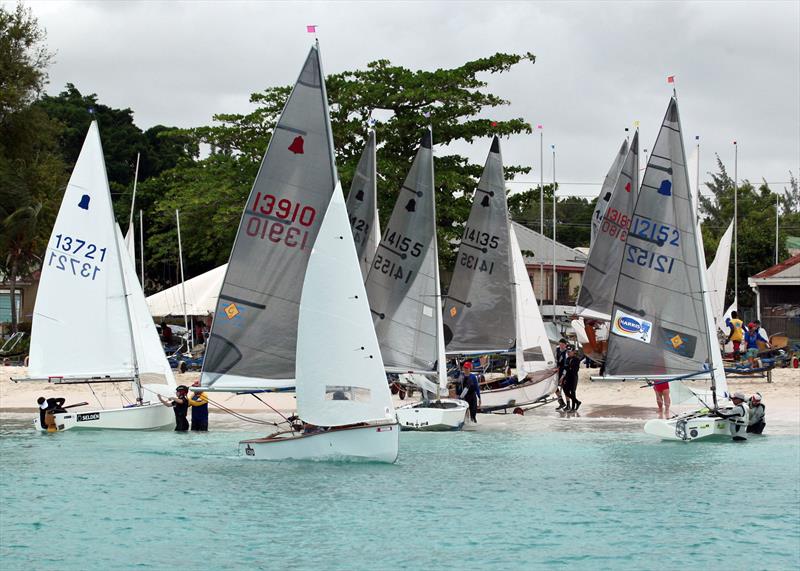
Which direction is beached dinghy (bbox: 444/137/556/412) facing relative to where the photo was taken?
to the viewer's right

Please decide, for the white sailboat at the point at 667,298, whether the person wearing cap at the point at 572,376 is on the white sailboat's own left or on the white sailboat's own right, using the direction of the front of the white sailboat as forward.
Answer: on the white sailboat's own left

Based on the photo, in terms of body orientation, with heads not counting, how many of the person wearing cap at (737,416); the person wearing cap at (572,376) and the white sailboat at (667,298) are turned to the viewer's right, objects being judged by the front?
1

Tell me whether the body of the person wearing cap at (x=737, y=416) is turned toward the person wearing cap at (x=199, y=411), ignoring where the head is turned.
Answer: yes

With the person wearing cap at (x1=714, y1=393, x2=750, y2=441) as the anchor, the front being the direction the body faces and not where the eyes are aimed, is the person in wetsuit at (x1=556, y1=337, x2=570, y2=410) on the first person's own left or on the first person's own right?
on the first person's own right

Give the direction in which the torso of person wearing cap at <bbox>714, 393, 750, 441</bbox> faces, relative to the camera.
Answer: to the viewer's left

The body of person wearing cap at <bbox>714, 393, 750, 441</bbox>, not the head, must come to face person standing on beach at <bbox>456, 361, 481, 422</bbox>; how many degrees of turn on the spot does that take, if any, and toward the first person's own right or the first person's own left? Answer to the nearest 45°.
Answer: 0° — they already face them

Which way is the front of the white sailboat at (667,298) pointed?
to the viewer's right

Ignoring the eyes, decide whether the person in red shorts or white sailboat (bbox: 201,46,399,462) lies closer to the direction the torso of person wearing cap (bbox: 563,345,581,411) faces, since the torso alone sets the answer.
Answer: the white sailboat

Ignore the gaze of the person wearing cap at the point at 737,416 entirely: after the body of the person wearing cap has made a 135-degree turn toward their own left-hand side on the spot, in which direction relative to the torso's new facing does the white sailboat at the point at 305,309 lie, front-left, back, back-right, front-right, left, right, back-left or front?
right
